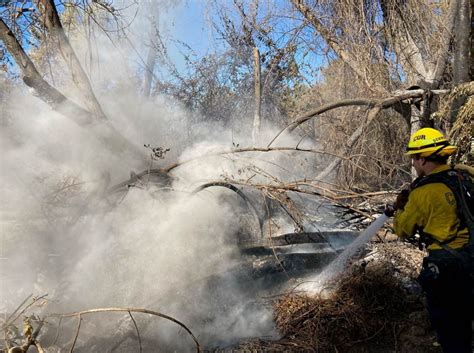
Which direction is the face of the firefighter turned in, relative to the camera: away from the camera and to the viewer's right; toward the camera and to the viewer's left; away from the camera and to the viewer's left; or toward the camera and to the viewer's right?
away from the camera and to the viewer's left

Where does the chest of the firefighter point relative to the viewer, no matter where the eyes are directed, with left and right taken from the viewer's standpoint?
facing away from the viewer and to the left of the viewer

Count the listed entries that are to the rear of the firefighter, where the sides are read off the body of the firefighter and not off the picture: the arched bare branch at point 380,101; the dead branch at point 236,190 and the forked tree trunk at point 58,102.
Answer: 0

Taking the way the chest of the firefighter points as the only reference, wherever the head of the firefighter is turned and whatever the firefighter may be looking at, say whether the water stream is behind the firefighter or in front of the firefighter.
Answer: in front

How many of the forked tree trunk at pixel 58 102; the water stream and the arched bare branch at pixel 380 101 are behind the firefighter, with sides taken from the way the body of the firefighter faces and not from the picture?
0

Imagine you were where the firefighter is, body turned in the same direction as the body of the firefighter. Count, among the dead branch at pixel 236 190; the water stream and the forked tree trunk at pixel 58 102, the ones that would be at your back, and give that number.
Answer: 0

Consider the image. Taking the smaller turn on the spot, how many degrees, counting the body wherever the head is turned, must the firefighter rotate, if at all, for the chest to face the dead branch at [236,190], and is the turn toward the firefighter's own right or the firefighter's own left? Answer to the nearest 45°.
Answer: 0° — they already face it

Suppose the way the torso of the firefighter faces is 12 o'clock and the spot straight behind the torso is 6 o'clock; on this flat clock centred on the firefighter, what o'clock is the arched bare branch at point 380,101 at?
The arched bare branch is roughly at 1 o'clock from the firefighter.

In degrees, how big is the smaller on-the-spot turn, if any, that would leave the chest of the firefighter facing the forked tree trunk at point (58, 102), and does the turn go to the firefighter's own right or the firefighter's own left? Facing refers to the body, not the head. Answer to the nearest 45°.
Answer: approximately 45° to the firefighter's own left

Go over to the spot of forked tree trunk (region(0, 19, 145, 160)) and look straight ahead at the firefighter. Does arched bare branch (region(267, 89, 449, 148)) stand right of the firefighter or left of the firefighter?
left
